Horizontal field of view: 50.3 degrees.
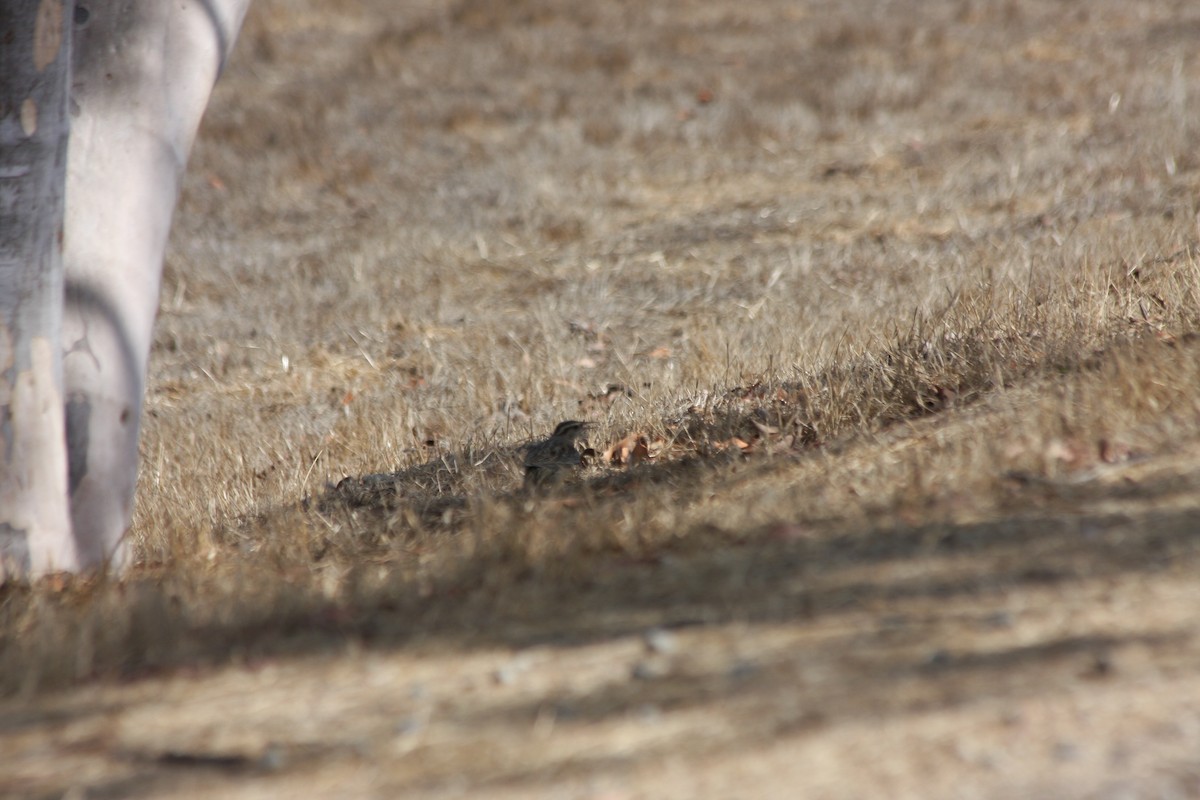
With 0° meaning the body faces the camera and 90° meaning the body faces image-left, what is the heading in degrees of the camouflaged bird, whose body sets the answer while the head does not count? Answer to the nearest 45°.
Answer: approximately 270°

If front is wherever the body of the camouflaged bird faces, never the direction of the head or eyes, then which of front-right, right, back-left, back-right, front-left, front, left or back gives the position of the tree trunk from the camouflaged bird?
back-right

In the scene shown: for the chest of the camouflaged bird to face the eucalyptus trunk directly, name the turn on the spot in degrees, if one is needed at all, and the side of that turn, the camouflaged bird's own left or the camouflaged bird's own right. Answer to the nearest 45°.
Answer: approximately 135° to the camouflaged bird's own right
